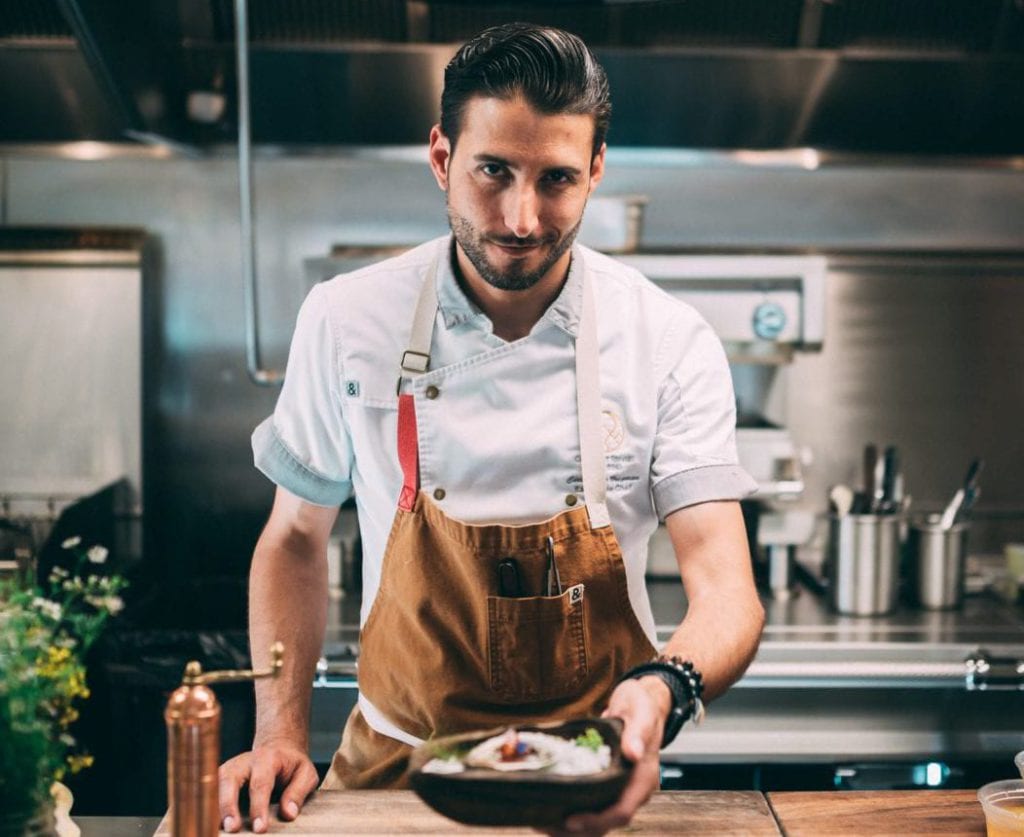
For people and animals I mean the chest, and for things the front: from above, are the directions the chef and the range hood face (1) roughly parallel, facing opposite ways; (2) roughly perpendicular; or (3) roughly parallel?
roughly parallel

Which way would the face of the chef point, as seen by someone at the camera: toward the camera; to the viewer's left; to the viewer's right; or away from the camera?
toward the camera

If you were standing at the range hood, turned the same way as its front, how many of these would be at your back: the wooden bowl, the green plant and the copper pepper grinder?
0

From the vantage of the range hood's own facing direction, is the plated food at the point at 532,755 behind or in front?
in front

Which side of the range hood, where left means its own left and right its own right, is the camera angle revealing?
front

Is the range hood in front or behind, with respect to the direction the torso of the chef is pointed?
behind

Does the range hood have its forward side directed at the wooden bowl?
yes

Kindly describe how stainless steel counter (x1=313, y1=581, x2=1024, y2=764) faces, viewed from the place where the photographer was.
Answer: facing the viewer

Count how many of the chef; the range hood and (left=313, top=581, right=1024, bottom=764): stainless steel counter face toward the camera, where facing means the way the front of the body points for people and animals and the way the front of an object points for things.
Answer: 3

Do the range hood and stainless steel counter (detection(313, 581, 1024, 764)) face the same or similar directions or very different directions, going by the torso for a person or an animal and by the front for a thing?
same or similar directions

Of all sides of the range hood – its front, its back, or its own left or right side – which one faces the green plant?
front

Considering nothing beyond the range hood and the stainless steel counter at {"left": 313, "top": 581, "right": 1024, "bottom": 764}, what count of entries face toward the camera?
2

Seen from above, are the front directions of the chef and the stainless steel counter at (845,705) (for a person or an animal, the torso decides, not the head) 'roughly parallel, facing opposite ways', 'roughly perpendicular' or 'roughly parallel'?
roughly parallel

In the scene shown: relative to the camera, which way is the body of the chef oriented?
toward the camera
